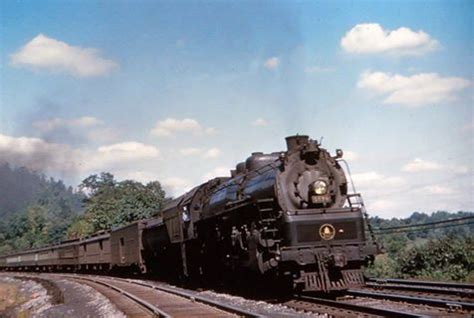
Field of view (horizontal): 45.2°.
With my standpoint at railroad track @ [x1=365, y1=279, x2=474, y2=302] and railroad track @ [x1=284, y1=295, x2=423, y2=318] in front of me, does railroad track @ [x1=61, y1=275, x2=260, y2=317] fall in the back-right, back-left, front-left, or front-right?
front-right

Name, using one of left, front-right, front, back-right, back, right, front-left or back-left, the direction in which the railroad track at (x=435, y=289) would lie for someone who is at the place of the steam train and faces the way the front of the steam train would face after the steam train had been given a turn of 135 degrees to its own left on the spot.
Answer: right

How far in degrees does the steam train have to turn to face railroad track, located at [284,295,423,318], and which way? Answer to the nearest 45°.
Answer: approximately 45° to its right
